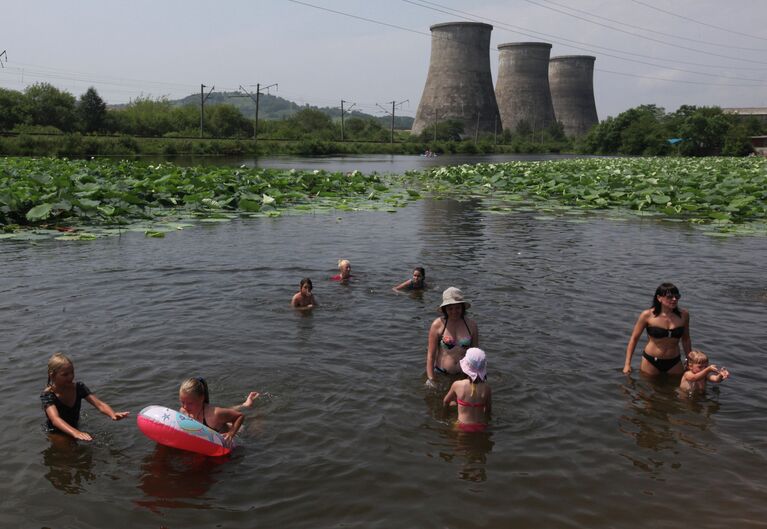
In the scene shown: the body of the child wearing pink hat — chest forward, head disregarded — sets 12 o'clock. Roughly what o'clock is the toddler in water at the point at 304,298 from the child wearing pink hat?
The toddler in water is roughly at 11 o'clock from the child wearing pink hat.

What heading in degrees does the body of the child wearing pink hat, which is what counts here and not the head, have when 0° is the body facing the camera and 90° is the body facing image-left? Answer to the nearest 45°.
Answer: approximately 180°

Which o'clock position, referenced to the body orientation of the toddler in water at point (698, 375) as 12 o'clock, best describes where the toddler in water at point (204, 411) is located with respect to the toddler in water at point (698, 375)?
the toddler in water at point (204, 411) is roughly at 3 o'clock from the toddler in water at point (698, 375).

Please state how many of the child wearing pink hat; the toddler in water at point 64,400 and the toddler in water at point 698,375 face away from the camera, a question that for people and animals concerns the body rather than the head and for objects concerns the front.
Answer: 1

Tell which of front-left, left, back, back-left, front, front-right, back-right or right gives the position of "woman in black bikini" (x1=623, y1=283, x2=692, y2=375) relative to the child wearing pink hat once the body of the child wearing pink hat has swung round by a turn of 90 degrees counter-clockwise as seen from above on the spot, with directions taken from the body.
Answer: back-right

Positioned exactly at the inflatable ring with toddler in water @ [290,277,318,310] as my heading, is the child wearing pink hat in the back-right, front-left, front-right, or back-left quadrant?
front-right

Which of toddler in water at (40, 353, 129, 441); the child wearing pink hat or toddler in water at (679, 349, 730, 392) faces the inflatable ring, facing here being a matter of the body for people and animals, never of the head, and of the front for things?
toddler in water at (40, 353, 129, 441)

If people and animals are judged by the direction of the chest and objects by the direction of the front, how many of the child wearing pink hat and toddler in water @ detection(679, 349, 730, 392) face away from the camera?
1

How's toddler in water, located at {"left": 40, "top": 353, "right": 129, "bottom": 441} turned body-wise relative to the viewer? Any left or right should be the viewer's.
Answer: facing the viewer and to the right of the viewer

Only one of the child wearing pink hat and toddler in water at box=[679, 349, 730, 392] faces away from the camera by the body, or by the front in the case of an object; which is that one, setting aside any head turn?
the child wearing pink hat

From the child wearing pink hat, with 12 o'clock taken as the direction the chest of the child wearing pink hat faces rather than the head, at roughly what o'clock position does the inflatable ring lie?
The inflatable ring is roughly at 8 o'clock from the child wearing pink hat.

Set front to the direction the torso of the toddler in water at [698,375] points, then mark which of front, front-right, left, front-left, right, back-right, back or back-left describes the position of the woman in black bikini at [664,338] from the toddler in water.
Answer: back

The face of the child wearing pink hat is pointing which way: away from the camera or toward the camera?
away from the camera
